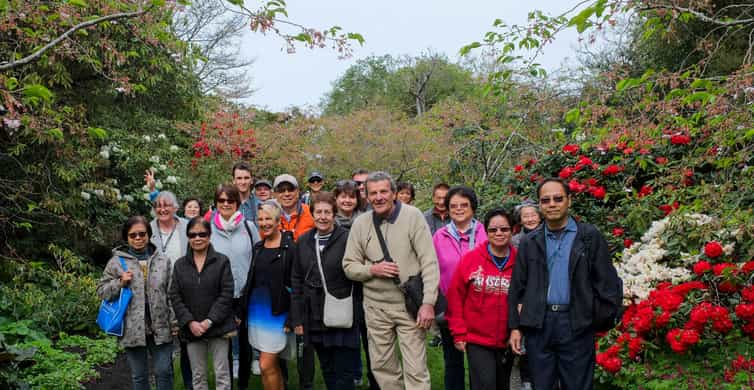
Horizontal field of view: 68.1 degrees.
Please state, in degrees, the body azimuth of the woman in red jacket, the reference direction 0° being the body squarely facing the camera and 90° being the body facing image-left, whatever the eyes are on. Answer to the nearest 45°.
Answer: approximately 0°

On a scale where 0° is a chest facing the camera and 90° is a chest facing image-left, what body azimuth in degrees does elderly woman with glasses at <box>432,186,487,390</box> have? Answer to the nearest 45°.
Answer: approximately 0°

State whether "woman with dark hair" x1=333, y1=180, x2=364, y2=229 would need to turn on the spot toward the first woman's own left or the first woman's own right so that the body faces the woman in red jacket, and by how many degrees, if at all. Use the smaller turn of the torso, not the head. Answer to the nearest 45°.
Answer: approximately 45° to the first woman's own left

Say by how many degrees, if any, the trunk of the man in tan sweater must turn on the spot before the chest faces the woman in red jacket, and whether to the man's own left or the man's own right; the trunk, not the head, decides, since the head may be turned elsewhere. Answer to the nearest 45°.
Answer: approximately 90° to the man's own left

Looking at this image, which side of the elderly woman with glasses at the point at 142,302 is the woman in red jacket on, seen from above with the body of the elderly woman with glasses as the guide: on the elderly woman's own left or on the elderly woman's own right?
on the elderly woman's own left

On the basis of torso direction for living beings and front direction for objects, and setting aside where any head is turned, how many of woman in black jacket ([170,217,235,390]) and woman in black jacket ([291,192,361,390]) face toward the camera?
2

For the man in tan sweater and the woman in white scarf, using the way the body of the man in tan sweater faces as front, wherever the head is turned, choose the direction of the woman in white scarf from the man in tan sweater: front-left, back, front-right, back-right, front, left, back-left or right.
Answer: back-right
